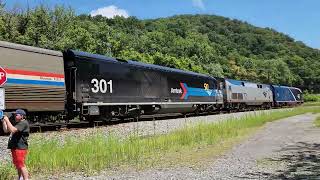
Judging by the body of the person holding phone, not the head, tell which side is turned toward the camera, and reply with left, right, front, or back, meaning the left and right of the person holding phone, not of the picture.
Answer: left
